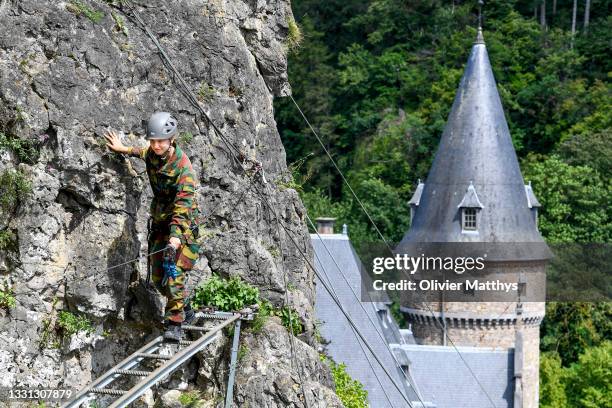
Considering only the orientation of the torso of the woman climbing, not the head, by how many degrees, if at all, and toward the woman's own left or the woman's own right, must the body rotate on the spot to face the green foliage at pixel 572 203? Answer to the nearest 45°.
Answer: approximately 180°

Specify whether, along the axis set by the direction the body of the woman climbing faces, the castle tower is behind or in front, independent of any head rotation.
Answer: behind
